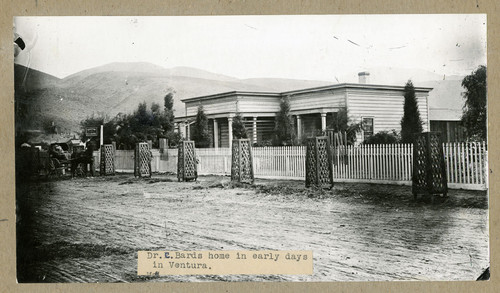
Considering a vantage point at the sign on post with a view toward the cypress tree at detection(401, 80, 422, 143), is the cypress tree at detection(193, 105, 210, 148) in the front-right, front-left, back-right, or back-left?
front-left

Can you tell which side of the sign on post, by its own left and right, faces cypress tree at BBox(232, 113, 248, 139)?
left

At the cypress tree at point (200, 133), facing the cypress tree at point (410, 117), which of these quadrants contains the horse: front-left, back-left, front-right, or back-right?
back-right

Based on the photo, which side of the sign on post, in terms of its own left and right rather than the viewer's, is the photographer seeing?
front
